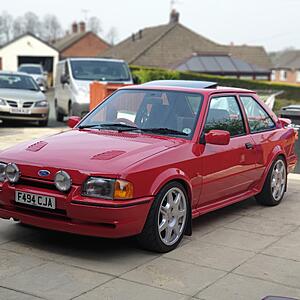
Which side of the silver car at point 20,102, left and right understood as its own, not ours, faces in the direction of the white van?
left

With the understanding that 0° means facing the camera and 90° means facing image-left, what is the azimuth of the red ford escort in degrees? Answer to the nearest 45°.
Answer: approximately 45°

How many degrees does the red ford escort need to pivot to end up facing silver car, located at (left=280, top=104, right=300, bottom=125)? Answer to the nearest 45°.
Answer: approximately 180°

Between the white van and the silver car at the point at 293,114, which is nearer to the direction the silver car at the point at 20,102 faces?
the silver car

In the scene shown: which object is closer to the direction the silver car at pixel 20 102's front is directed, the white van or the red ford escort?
the red ford escort

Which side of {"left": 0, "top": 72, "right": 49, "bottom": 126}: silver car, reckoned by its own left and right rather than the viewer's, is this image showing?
front

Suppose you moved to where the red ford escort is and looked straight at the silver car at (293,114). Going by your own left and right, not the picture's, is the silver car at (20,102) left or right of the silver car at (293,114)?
left

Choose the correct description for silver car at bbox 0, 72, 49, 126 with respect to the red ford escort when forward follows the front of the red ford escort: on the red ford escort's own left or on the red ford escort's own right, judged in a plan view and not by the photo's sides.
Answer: on the red ford escort's own right

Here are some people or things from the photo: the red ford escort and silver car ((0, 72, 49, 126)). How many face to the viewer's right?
0

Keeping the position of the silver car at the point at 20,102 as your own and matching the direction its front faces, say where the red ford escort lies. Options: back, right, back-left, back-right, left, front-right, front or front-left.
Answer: front

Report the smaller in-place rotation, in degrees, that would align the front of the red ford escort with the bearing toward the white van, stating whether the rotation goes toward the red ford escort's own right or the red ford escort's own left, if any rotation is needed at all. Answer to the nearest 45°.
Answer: approximately 135° to the red ford escort's own right
